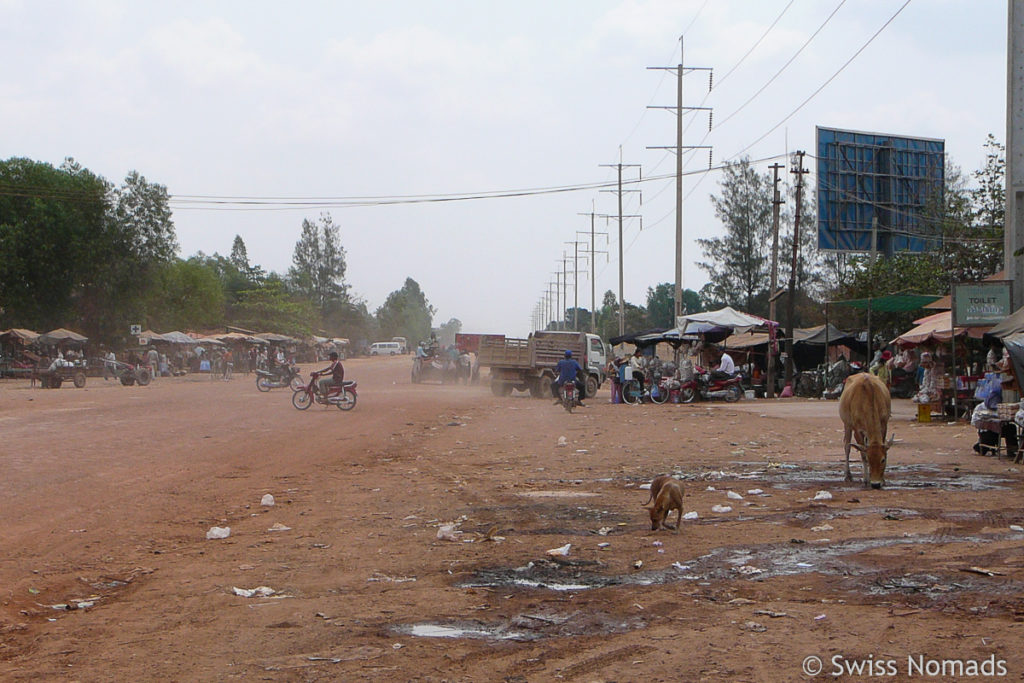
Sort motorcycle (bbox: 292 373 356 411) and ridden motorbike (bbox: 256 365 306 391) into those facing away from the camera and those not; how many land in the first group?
0

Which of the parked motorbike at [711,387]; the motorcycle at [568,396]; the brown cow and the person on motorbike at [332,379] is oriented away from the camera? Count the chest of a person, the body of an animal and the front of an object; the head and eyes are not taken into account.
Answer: the motorcycle

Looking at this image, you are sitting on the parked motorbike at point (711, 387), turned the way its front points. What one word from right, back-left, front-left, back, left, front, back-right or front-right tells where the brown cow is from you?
left

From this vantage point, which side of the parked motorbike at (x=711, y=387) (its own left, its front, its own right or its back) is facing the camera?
left

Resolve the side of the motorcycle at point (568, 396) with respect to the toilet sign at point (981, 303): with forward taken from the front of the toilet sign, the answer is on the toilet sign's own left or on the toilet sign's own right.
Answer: on the toilet sign's own right

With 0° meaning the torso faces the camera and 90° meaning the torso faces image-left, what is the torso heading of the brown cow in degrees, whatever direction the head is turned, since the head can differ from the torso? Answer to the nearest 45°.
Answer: approximately 0°

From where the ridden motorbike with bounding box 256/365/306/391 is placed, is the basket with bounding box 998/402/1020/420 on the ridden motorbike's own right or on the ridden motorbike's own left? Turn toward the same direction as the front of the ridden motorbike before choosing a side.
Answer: on the ridden motorbike's own right

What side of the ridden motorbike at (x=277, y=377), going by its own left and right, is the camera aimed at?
right

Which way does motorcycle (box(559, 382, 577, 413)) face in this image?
away from the camera

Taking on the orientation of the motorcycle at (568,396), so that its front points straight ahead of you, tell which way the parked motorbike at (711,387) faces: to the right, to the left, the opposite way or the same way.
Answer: to the left

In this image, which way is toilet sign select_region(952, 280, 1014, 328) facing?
toward the camera

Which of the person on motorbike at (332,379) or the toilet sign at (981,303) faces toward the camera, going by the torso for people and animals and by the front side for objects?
the toilet sign
